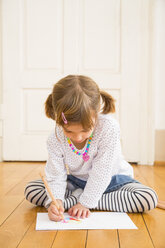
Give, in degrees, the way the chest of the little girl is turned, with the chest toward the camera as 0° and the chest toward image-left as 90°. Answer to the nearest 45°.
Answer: approximately 0°

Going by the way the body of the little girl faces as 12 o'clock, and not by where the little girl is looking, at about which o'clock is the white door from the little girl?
The white door is roughly at 6 o'clock from the little girl.

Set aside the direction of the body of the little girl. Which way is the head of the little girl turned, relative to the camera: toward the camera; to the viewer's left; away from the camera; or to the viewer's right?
toward the camera
